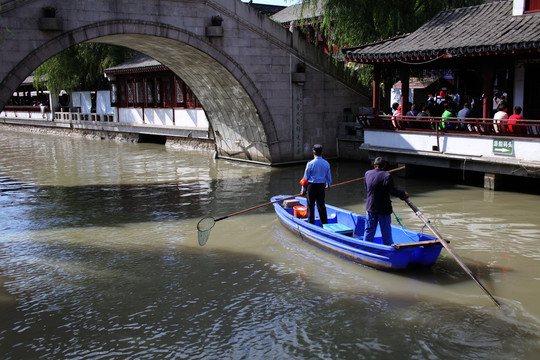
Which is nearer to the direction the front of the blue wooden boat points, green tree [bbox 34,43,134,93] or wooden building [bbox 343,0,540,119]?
the green tree

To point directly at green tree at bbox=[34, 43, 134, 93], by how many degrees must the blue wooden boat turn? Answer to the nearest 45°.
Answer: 0° — it already faces it

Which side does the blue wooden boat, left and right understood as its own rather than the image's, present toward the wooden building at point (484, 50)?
right

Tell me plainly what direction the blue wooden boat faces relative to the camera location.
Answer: facing away from the viewer and to the left of the viewer

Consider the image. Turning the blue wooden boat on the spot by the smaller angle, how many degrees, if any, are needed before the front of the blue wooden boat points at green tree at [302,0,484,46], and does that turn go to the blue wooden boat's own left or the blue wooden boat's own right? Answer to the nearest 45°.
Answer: approximately 45° to the blue wooden boat's own right
